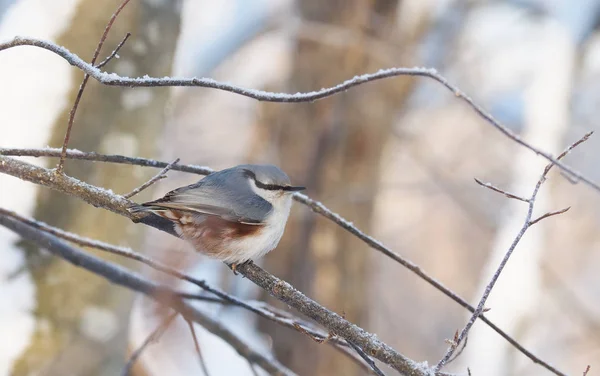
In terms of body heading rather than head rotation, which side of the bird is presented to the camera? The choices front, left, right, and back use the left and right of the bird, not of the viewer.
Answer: right

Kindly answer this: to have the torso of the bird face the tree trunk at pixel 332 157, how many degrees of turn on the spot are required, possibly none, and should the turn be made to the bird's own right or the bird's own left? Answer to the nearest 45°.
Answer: approximately 90° to the bird's own left

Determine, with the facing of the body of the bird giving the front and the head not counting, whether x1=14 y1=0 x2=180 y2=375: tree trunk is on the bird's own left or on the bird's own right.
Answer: on the bird's own left
